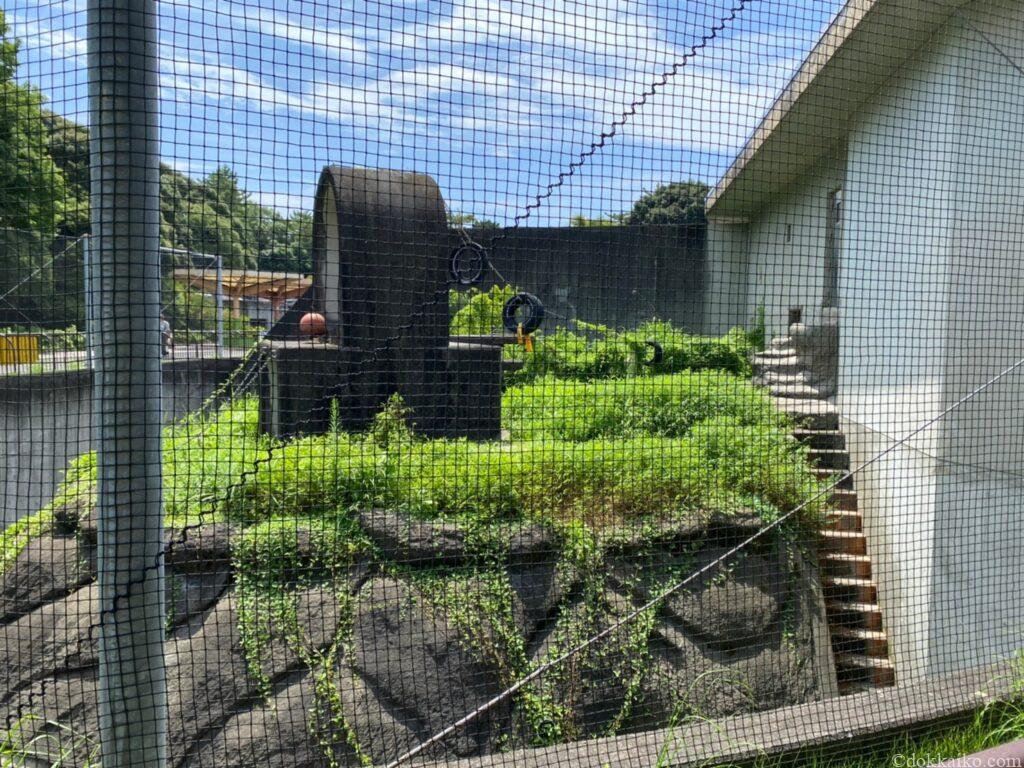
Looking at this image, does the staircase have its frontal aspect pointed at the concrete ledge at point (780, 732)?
yes

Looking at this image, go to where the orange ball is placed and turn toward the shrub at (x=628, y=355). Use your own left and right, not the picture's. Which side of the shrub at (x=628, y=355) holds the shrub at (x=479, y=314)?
left

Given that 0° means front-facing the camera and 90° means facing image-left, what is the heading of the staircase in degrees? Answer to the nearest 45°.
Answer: approximately 0°

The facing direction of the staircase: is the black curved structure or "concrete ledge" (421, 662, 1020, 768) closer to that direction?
the concrete ledge

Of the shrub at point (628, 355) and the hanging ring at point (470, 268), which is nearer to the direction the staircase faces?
the hanging ring
